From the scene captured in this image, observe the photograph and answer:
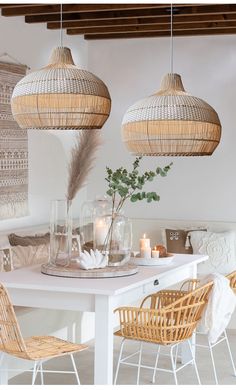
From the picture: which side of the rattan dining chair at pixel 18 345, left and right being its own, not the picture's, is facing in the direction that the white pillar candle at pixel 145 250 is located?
front

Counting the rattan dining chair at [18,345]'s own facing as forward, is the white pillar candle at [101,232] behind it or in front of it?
in front

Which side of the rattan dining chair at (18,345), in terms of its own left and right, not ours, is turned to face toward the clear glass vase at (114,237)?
front

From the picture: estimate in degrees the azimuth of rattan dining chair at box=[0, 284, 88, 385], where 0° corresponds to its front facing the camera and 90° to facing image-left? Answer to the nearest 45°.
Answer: approximately 225°

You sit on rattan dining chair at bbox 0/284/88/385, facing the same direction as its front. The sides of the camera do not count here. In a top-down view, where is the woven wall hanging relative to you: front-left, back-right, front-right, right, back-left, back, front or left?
front-left

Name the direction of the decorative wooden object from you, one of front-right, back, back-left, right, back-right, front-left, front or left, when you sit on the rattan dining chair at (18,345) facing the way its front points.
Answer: front

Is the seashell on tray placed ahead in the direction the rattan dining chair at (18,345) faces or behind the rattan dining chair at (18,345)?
ahead

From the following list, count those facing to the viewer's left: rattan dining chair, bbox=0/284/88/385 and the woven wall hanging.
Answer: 0

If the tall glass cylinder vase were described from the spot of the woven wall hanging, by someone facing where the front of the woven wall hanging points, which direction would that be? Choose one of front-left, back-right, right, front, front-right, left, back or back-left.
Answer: front-right

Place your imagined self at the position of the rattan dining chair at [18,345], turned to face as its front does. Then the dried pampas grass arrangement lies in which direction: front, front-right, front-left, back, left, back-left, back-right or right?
front-left

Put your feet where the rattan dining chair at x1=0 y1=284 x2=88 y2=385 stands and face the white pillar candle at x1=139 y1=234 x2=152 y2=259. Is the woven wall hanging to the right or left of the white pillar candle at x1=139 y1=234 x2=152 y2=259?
left

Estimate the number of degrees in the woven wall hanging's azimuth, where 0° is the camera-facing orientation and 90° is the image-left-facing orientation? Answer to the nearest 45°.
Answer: approximately 315°
